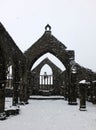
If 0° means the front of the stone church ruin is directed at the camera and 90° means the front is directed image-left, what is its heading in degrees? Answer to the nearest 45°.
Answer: approximately 0°
